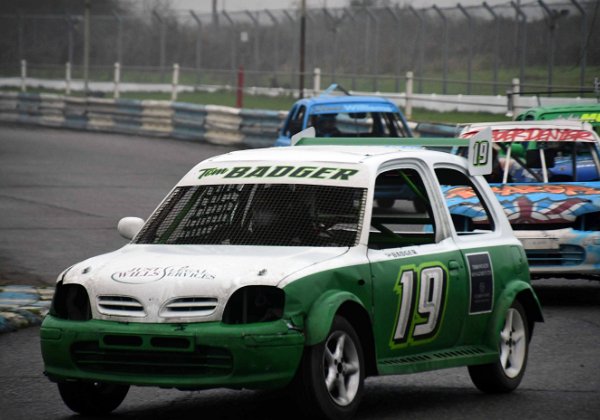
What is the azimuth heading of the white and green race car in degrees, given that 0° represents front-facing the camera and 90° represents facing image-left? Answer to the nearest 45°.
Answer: approximately 45°

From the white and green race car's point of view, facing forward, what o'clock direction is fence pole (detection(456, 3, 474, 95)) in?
The fence pole is roughly at 5 o'clock from the white and green race car.

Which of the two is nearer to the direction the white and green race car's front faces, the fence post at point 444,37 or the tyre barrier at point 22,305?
the tyre barrier

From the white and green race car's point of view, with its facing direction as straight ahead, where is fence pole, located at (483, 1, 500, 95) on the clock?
The fence pole is roughly at 5 o'clock from the white and green race car.

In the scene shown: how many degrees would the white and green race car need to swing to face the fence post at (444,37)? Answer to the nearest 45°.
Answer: approximately 135° to its right

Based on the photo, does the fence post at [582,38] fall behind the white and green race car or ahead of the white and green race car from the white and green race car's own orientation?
behind

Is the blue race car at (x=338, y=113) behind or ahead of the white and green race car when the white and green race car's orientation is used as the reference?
behind
